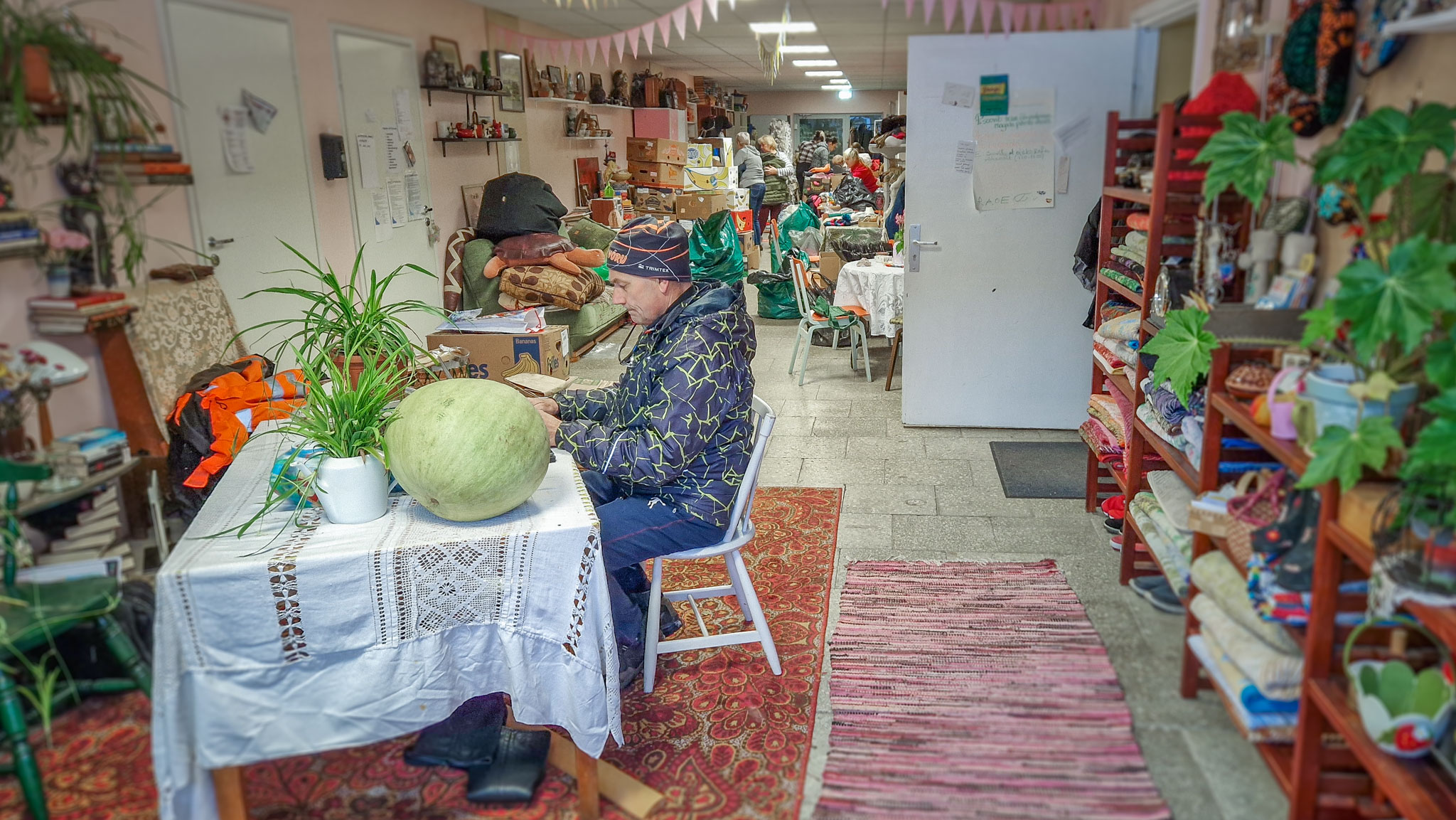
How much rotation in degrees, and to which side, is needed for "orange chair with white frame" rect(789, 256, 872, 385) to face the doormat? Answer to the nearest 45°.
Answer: approximately 45° to its right

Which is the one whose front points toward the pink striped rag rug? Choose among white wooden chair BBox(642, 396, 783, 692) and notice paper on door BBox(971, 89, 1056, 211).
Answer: the notice paper on door

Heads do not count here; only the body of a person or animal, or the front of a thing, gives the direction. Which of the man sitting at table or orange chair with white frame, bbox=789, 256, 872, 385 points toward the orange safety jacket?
the man sitting at table

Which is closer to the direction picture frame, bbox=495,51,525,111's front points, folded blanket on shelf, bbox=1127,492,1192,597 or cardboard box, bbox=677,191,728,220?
the folded blanket on shelf

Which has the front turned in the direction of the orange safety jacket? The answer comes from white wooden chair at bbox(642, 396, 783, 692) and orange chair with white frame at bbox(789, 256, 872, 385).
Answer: white wooden chair at bbox(642, 396, 783, 692)

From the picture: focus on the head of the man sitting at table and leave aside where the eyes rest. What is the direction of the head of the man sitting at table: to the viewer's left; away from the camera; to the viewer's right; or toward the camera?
to the viewer's left

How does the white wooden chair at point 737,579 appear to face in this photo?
to the viewer's left

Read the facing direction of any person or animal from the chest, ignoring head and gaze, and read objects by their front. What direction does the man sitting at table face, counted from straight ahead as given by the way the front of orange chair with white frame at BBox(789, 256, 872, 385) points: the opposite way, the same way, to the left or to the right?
the opposite way
